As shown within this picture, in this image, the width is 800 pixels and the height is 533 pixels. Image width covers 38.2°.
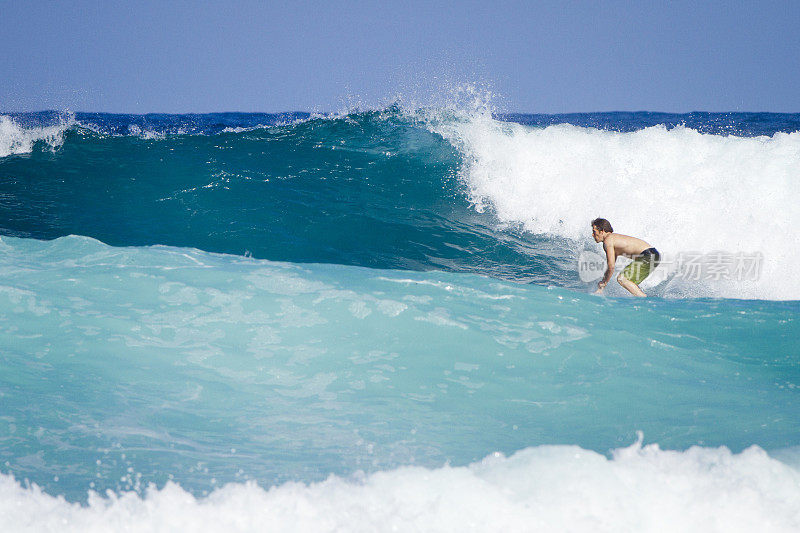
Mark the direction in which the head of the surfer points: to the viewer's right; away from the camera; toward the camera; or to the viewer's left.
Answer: to the viewer's left

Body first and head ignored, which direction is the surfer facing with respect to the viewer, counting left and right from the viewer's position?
facing to the left of the viewer
